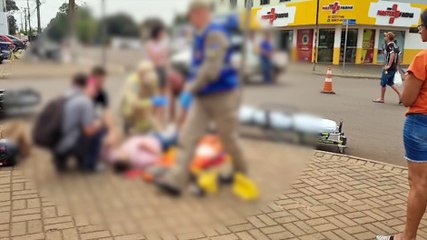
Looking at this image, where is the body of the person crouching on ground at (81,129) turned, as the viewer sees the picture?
to the viewer's right

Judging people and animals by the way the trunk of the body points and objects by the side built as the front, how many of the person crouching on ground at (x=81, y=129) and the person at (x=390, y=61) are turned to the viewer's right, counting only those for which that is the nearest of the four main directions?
1

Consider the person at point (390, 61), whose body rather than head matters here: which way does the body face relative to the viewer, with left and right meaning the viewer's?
facing to the left of the viewer
